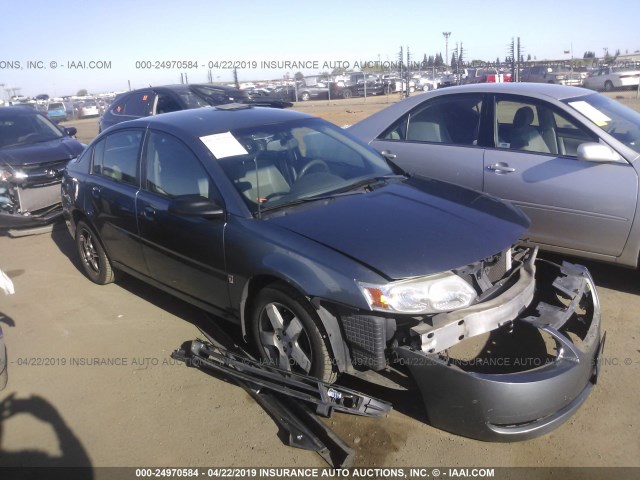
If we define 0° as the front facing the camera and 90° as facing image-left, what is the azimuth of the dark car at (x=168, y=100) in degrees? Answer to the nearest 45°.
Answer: approximately 315°

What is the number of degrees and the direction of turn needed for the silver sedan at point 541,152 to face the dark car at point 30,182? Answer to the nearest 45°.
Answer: approximately 135° to its right

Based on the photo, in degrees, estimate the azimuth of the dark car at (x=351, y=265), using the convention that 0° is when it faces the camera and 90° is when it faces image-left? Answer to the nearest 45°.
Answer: approximately 315°

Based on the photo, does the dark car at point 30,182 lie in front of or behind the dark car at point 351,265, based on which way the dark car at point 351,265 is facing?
behind

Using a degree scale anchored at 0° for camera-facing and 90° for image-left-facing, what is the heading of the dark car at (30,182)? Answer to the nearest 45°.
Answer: approximately 315°

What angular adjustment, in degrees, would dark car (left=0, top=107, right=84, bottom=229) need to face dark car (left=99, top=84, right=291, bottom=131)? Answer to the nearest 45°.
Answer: approximately 90° to its left
